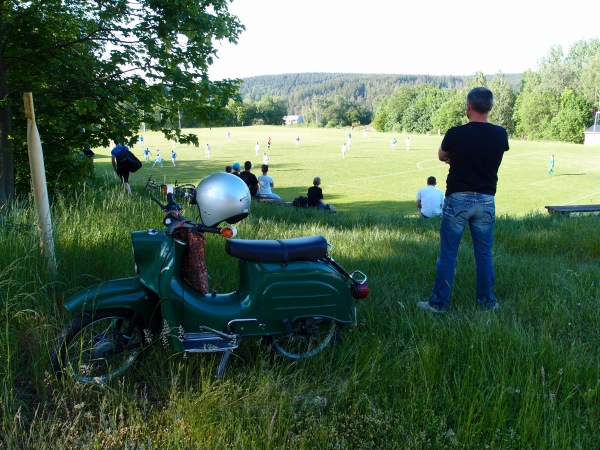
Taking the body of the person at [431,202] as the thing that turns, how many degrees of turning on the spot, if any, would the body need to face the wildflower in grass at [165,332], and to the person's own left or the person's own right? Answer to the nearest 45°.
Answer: approximately 180°

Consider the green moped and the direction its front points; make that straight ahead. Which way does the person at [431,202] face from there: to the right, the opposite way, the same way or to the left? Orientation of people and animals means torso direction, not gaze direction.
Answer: to the right

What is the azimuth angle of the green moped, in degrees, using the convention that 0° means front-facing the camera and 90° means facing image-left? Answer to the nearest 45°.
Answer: approximately 90°

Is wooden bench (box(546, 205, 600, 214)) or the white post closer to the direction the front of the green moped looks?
the white post

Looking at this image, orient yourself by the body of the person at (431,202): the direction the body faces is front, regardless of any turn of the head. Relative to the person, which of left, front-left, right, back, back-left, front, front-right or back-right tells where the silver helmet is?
back

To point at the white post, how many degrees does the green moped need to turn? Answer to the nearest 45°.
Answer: approximately 45° to its right

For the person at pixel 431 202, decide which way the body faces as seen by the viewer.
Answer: away from the camera

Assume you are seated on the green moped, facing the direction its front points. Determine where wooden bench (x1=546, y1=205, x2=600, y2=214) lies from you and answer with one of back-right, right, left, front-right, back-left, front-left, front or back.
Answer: back-right
